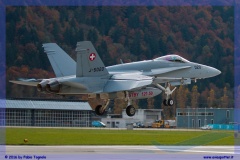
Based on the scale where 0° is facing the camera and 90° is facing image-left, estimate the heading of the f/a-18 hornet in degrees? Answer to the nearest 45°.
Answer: approximately 225°

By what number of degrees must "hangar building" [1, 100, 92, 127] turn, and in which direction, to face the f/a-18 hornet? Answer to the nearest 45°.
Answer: approximately 45° to its left

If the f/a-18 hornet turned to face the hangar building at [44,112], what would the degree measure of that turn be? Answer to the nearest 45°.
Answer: approximately 90° to its left

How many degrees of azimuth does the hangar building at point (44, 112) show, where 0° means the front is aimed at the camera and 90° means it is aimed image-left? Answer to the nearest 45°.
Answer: approximately 0°

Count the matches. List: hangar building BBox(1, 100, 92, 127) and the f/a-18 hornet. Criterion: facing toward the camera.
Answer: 1
